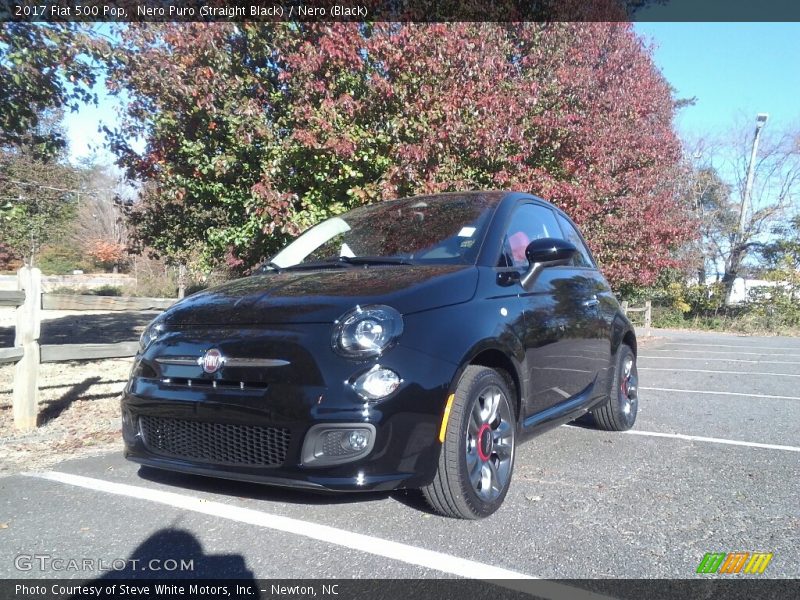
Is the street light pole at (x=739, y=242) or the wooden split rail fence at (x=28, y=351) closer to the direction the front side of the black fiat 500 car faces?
the wooden split rail fence

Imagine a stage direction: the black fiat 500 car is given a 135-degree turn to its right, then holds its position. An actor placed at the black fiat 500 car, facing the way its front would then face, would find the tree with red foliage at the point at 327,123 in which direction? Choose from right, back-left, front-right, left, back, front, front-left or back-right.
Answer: front

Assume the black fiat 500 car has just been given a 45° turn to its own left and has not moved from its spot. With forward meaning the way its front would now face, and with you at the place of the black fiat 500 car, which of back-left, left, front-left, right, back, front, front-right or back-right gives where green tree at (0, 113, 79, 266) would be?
back-right

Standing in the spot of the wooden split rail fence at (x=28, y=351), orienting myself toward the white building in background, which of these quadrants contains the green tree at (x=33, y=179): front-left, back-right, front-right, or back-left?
front-left

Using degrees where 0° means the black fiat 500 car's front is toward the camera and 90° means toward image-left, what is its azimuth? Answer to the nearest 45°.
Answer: approximately 45°

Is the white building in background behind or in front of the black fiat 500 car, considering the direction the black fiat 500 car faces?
behind

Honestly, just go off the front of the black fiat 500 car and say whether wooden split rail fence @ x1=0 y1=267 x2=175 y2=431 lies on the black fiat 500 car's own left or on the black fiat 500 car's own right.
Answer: on the black fiat 500 car's own right

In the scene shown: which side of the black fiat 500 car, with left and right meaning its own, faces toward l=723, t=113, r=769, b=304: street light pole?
back
